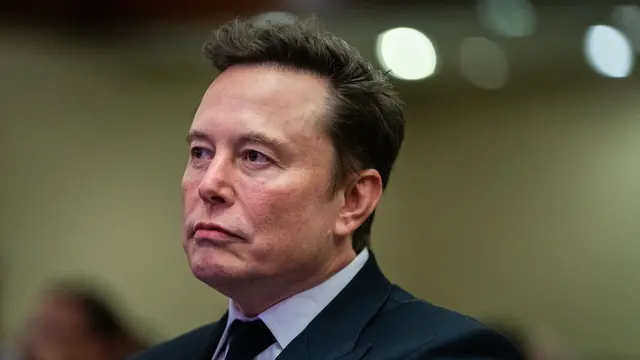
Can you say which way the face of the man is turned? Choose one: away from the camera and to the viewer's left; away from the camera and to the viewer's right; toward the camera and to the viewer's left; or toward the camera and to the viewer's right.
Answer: toward the camera and to the viewer's left

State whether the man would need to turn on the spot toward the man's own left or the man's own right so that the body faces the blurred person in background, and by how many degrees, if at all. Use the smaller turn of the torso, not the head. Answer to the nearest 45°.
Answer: approximately 90° to the man's own right
